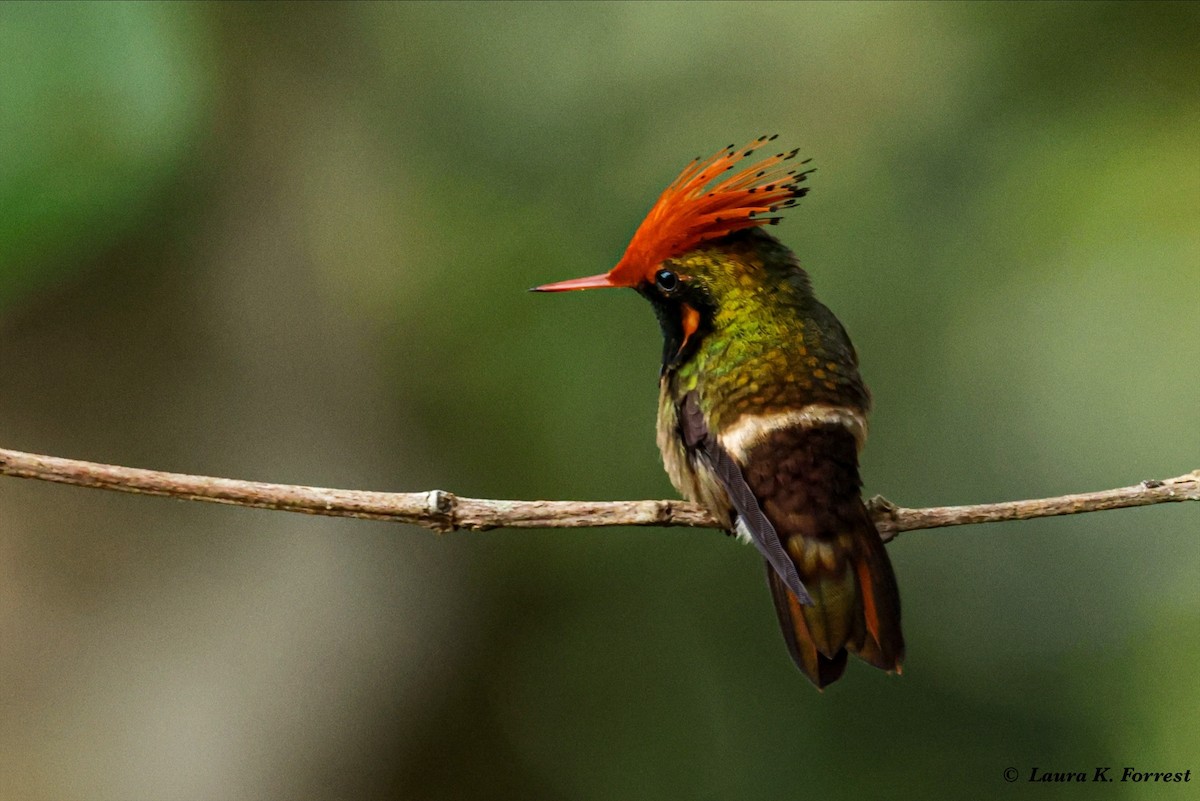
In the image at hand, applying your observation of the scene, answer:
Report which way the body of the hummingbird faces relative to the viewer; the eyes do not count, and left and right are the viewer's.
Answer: facing away from the viewer and to the left of the viewer
